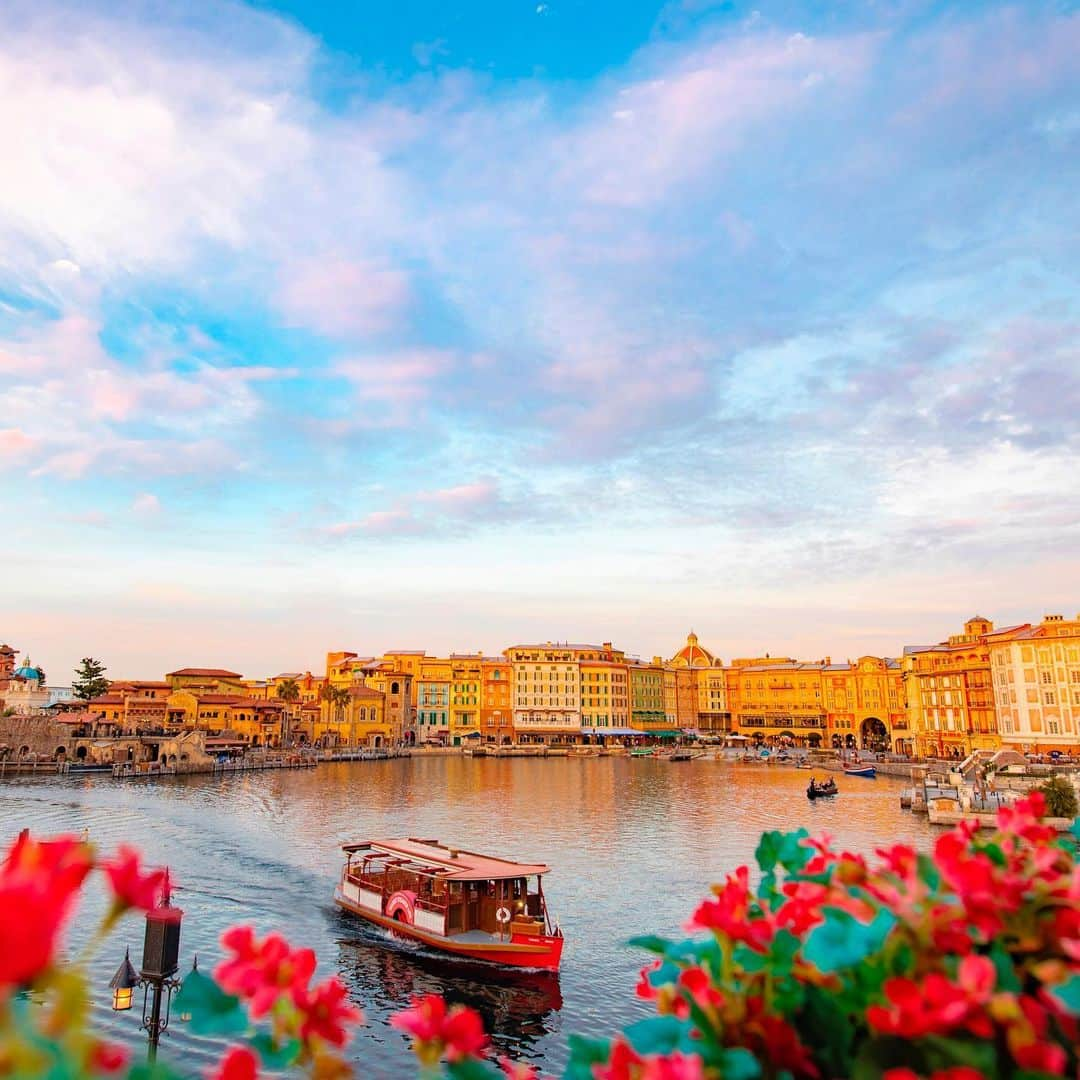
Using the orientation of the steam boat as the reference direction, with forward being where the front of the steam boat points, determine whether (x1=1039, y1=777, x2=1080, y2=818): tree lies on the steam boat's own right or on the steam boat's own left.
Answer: on the steam boat's own left

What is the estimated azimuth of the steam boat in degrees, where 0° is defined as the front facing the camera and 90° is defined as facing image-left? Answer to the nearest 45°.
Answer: approximately 315°

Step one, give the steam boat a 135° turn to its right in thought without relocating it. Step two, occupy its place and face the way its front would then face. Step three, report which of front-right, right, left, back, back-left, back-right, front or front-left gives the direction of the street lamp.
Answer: front-left
